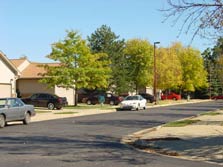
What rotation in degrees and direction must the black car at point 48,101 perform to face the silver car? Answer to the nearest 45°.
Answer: approximately 135° to its left

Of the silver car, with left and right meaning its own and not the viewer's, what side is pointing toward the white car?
back

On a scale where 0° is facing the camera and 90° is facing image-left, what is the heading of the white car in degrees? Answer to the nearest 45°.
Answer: approximately 45°

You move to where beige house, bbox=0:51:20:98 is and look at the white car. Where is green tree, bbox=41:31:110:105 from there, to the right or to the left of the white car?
left

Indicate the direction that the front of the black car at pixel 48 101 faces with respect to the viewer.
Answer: facing away from the viewer and to the left of the viewer

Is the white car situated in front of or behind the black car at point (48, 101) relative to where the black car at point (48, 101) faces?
behind

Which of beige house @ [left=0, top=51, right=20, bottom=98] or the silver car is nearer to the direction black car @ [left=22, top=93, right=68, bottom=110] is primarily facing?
the beige house

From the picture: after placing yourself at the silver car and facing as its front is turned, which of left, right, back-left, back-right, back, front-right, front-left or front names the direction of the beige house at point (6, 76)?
back-right

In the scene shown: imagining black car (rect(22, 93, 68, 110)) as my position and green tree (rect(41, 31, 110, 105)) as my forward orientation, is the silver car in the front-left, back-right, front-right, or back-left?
back-right
